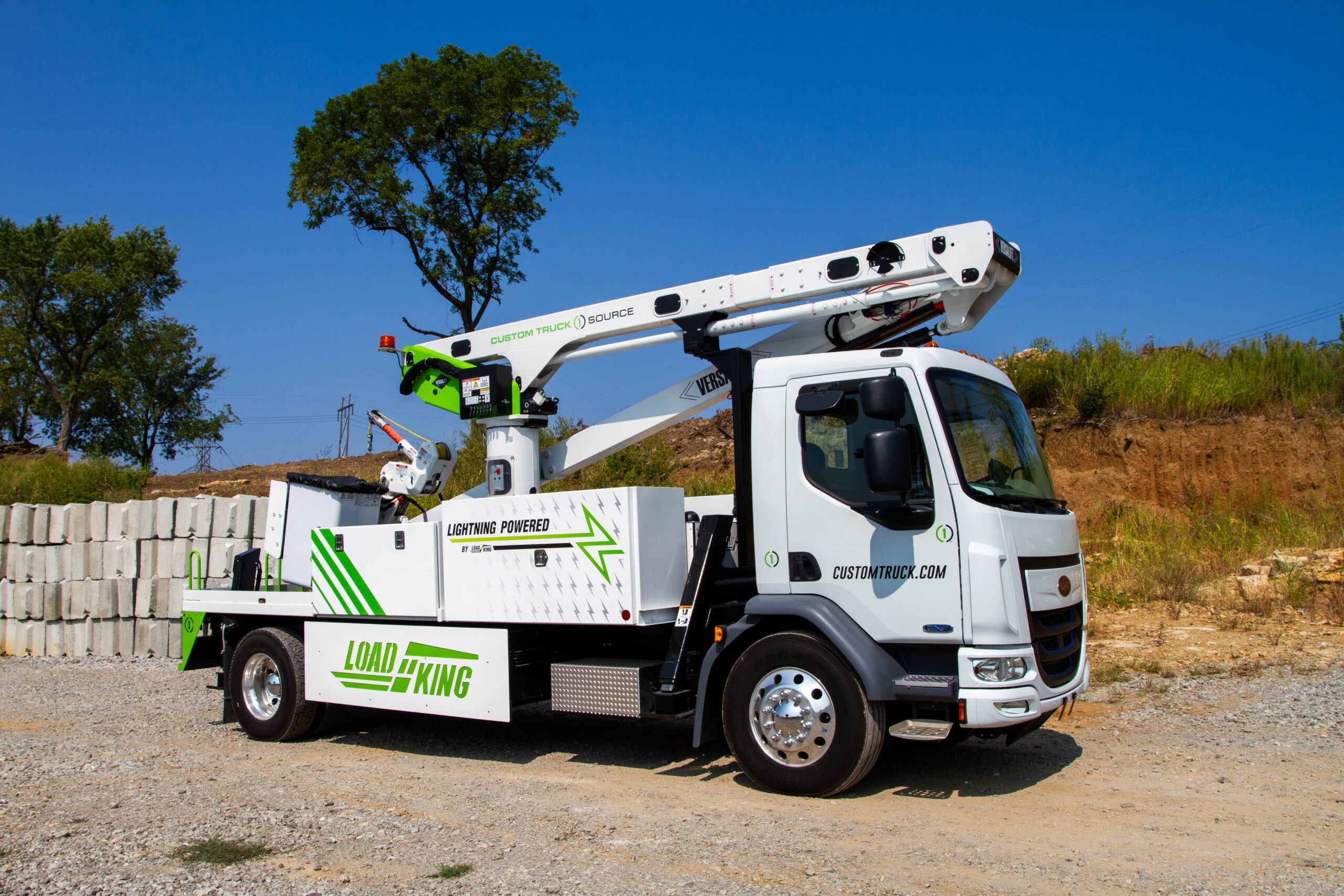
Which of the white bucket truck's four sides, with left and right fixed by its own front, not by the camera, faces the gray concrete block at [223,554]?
back

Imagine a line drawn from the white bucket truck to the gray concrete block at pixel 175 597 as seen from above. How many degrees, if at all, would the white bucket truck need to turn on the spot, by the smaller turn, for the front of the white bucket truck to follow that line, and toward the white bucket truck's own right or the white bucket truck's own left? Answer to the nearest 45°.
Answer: approximately 180°

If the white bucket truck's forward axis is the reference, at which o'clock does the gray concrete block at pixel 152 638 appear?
The gray concrete block is roughly at 6 o'clock from the white bucket truck.

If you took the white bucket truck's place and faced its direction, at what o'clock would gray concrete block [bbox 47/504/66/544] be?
The gray concrete block is roughly at 6 o'clock from the white bucket truck.

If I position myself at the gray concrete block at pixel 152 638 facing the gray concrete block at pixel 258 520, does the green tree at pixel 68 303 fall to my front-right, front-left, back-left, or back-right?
back-left

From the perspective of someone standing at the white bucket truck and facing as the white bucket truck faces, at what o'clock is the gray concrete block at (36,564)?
The gray concrete block is roughly at 6 o'clock from the white bucket truck.

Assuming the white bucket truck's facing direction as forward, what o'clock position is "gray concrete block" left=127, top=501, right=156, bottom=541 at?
The gray concrete block is roughly at 6 o'clock from the white bucket truck.

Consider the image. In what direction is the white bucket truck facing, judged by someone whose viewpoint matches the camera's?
facing the viewer and to the right of the viewer

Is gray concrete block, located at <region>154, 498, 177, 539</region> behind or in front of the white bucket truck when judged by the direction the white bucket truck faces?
behind

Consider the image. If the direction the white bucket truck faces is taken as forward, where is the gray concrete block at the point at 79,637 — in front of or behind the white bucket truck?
behind

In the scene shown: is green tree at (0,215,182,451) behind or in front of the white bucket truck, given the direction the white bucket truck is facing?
behind

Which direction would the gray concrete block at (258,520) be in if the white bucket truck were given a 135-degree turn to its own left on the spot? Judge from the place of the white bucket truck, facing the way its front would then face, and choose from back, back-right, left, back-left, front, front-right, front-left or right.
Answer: front-left

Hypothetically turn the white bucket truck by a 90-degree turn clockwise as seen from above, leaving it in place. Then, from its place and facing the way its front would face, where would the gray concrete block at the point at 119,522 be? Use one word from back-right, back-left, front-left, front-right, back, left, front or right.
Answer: right

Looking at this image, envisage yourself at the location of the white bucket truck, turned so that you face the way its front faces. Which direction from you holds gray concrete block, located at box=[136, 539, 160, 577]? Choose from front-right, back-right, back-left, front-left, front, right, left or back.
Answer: back

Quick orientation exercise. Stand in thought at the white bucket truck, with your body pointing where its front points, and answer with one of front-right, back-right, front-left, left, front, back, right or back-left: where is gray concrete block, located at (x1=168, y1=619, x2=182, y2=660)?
back

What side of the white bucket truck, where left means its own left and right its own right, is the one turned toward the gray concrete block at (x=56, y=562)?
back

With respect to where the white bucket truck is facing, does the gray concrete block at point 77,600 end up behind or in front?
behind

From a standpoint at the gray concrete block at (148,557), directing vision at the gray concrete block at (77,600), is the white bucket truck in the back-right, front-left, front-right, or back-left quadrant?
back-left

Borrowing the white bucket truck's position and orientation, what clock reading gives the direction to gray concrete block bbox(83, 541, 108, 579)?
The gray concrete block is roughly at 6 o'clock from the white bucket truck.

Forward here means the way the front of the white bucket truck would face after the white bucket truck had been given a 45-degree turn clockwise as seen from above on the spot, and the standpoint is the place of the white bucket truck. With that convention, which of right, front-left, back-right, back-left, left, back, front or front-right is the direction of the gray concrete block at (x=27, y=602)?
back-right

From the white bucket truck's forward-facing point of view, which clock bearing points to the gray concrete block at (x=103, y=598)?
The gray concrete block is roughly at 6 o'clock from the white bucket truck.

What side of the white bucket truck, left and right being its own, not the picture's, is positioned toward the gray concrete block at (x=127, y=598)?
back
